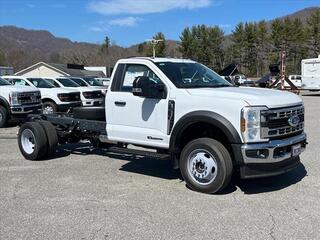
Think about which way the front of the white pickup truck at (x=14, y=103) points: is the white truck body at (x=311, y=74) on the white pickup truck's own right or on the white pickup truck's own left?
on the white pickup truck's own left

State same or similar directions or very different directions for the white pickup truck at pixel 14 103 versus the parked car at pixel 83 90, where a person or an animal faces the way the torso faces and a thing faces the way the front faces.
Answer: same or similar directions

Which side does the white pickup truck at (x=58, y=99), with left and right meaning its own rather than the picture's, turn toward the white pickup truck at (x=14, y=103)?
right

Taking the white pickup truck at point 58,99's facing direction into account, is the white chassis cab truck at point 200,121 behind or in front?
in front

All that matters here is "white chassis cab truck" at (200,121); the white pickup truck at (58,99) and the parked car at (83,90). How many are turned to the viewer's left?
0

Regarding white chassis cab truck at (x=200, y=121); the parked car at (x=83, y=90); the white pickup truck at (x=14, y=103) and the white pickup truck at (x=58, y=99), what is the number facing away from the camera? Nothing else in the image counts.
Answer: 0

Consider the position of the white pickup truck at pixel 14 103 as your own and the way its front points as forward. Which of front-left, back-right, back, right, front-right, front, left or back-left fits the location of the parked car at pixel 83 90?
left

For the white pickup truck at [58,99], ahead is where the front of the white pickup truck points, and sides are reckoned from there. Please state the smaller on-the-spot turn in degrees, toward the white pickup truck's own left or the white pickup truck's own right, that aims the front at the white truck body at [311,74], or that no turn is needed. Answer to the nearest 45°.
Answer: approximately 90° to the white pickup truck's own left

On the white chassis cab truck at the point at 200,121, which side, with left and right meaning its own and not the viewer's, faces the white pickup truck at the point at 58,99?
back

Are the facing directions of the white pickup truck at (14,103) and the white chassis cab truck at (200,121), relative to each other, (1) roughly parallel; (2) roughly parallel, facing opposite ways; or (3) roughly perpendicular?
roughly parallel

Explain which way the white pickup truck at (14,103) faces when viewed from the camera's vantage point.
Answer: facing the viewer and to the right of the viewer
